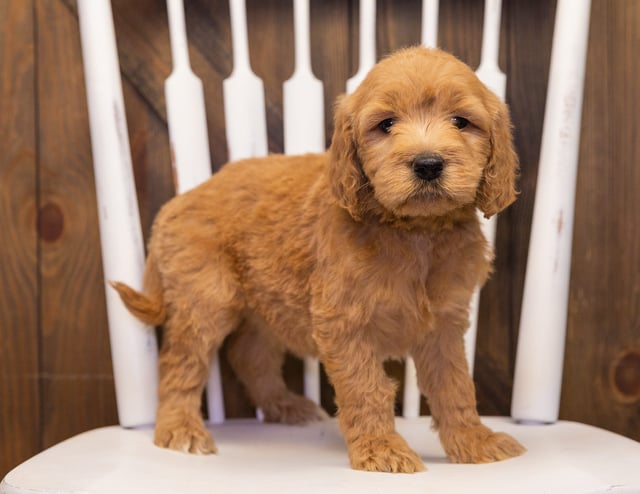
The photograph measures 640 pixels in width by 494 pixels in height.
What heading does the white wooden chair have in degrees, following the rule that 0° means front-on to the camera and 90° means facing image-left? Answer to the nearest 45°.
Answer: approximately 0°
